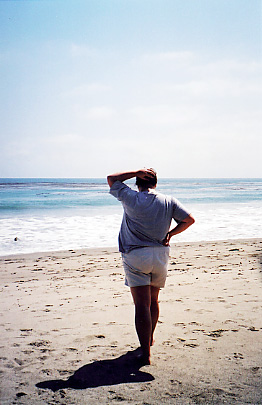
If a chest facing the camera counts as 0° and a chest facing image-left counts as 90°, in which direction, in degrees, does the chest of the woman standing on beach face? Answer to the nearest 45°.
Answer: approximately 180°
